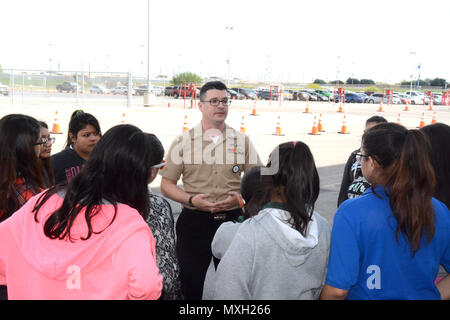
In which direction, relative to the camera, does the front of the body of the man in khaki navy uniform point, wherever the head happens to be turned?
toward the camera

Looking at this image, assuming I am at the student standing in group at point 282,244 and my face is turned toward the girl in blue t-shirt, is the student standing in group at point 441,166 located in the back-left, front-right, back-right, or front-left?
front-left

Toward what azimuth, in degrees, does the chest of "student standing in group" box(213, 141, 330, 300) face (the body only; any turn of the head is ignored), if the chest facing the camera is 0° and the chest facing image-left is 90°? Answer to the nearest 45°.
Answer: approximately 135°

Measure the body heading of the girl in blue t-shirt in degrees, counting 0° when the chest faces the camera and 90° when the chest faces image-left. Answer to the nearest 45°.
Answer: approximately 135°

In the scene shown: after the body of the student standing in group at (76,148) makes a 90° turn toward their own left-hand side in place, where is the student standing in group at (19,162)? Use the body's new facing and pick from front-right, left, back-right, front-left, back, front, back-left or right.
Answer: back-right

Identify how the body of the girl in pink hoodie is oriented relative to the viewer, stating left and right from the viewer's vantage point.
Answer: facing away from the viewer and to the right of the viewer

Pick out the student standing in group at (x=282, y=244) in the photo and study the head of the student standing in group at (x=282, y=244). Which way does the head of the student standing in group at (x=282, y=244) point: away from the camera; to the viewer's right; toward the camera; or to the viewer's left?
away from the camera

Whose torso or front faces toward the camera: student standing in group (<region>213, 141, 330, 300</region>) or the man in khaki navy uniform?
the man in khaki navy uniform

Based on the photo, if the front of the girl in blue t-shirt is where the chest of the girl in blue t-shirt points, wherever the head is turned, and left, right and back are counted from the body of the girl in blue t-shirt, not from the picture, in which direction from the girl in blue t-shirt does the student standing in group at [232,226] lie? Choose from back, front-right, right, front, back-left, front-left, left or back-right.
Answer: front-left

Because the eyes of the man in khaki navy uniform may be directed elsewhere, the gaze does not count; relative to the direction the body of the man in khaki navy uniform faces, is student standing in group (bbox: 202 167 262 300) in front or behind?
in front

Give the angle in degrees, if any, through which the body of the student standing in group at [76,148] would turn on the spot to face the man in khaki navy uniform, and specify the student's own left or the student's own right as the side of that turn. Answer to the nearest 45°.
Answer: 0° — they already face them

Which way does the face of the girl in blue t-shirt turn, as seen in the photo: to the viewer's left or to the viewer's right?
to the viewer's left

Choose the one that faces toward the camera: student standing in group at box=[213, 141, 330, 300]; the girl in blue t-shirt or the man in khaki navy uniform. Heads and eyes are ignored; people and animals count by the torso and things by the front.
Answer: the man in khaki navy uniform

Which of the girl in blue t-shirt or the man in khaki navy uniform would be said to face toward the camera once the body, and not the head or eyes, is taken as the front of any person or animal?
the man in khaki navy uniform

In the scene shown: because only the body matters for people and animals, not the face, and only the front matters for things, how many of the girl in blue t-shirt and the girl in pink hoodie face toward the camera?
0

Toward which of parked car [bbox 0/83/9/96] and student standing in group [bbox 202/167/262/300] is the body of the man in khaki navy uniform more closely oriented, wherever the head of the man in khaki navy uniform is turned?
the student standing in group

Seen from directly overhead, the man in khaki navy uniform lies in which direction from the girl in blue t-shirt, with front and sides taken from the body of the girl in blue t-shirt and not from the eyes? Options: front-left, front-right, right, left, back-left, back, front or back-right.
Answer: front

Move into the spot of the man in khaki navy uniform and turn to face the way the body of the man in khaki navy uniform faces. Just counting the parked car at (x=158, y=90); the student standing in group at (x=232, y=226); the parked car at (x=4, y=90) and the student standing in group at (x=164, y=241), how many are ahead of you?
2
